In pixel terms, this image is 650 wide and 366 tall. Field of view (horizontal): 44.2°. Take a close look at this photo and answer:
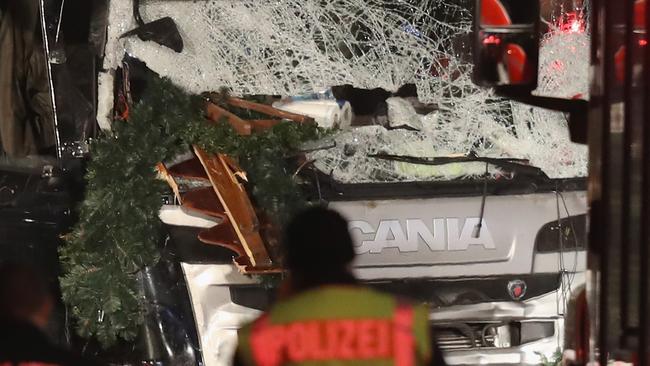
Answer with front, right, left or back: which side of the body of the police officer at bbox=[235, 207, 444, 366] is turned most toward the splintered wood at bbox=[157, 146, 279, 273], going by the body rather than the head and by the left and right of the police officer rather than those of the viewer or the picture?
front

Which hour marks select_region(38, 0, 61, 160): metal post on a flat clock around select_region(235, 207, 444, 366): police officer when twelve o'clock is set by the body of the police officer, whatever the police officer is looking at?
The metal post is roughly at 11 o'clock from the police officer.

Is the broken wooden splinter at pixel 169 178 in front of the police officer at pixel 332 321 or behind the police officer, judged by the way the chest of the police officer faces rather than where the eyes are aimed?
in front

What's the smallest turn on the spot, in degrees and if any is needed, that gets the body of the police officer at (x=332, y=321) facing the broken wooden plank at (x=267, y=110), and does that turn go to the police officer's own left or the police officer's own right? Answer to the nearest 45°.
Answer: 0° — they already face it

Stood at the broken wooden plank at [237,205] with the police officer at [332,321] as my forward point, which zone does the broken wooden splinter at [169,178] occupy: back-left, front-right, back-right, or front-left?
back-right

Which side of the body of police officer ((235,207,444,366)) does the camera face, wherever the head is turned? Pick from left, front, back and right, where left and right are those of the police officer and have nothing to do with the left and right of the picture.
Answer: back

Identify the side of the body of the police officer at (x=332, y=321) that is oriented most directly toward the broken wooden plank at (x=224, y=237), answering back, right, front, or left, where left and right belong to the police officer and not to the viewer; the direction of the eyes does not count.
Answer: front

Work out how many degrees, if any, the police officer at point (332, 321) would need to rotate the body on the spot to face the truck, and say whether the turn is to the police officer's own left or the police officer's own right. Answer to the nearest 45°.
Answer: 0° — they already face it

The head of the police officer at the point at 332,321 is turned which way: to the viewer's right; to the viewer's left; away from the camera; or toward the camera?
away from the camera

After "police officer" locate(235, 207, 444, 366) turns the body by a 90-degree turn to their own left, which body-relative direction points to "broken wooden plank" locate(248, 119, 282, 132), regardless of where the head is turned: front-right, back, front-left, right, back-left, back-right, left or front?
right
